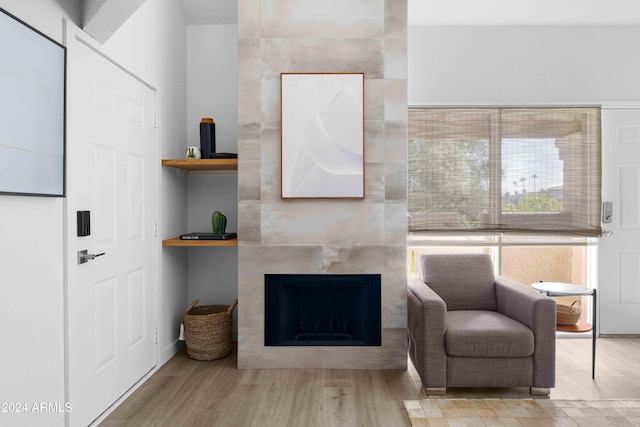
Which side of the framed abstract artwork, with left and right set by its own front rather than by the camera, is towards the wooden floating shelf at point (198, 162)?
right

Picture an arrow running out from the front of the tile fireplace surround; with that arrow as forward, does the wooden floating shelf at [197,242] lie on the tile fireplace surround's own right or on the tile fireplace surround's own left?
on the tile fireplace surround's own right

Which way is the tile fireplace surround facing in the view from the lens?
facing the viewer

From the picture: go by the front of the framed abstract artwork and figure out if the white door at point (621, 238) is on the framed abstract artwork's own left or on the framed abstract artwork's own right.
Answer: on the framed abstract artwork's own left

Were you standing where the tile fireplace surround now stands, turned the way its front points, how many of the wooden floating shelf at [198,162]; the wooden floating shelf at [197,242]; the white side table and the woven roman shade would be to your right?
2

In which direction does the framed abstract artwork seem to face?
toward the camera

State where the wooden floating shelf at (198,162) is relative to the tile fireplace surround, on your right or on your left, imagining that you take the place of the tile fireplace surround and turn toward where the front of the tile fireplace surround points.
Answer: on your right

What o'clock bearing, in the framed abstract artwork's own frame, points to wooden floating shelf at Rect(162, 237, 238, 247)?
The wooden floating shelf is roughly at 3 o'clock from the framed abstract artwork.

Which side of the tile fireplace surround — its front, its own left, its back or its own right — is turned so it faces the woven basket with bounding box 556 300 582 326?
left

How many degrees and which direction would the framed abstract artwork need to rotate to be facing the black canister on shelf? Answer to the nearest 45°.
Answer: approximately 90° to its right
